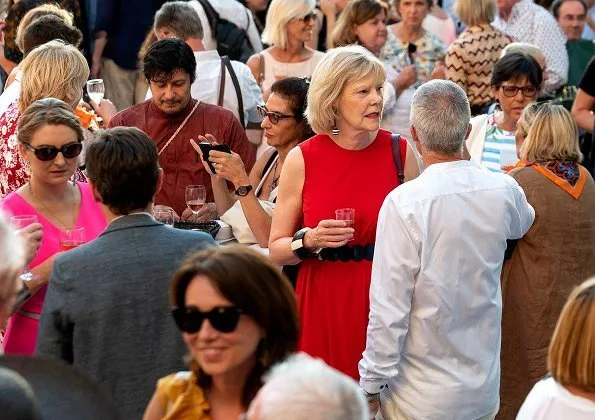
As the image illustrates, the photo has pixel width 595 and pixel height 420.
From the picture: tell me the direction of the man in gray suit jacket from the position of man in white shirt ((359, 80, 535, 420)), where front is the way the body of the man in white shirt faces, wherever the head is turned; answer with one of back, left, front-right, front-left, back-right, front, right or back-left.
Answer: back-left

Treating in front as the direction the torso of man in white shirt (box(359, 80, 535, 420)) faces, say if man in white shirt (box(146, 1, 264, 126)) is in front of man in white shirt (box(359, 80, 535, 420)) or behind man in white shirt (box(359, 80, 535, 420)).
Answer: in front

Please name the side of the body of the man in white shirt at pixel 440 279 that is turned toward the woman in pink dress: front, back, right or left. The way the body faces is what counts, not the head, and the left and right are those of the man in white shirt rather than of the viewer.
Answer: left

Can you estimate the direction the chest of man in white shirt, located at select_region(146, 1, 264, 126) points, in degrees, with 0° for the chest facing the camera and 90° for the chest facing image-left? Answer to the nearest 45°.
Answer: approximately 135°

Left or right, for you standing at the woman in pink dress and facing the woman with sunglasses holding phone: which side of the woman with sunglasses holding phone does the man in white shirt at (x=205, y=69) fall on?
left

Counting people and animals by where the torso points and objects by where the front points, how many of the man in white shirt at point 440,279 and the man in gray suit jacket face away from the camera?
2

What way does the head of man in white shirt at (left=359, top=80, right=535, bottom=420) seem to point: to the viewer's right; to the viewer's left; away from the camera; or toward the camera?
away from the camera

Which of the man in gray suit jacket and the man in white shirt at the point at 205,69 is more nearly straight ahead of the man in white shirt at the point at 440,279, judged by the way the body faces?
the man in white shirt

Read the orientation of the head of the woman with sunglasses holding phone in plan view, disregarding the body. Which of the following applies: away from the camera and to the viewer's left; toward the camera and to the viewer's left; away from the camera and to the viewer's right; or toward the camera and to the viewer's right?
toward the camera and to the viewer's left

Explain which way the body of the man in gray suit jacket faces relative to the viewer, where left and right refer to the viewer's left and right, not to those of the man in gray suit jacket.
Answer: facing away from the viewer

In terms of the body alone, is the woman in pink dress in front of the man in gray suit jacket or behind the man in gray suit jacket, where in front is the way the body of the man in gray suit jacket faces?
in front

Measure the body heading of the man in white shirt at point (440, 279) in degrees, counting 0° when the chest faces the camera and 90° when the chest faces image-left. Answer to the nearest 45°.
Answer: approximately 180°

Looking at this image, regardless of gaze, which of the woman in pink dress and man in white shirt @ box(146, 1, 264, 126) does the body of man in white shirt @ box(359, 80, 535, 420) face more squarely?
the man in white shirt

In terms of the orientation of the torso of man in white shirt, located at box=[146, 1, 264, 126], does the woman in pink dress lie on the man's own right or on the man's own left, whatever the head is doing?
on the man's own left
